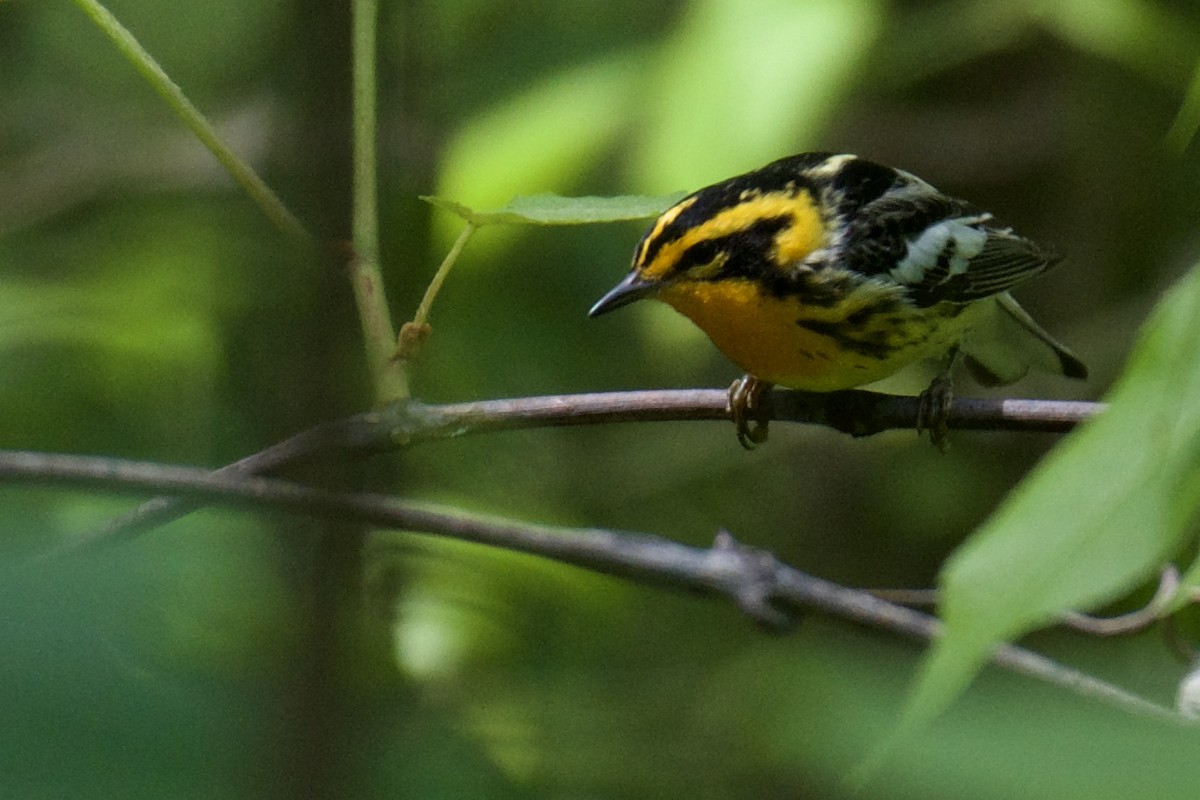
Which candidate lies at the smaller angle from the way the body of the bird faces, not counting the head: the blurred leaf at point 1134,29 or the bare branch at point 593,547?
the bare branch

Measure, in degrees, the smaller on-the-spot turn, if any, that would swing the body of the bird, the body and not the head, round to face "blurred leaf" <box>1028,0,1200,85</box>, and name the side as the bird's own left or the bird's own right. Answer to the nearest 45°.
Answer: approximately 135° to the bird's own right

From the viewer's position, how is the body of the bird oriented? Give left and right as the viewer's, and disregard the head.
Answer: facing to the left of the viewer

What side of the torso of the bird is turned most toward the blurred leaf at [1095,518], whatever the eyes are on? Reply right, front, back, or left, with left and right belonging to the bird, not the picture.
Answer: left
